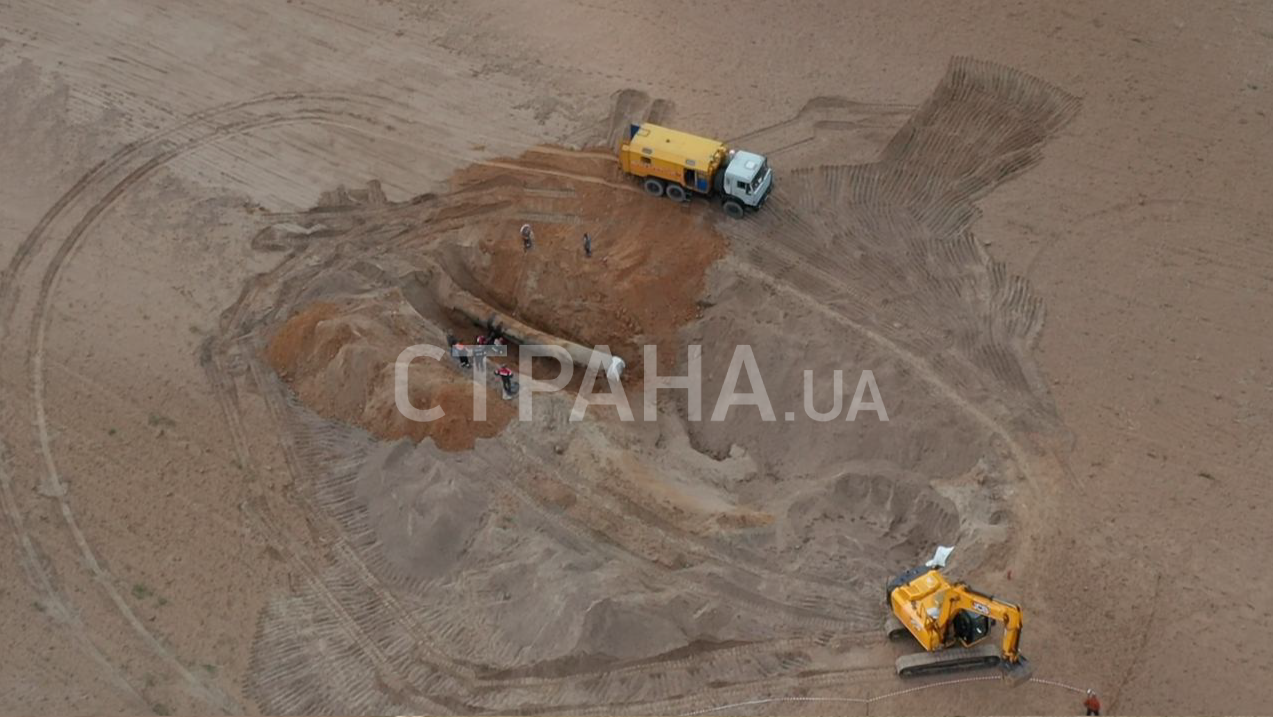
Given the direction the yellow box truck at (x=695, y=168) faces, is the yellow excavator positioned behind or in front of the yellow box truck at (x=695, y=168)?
in front

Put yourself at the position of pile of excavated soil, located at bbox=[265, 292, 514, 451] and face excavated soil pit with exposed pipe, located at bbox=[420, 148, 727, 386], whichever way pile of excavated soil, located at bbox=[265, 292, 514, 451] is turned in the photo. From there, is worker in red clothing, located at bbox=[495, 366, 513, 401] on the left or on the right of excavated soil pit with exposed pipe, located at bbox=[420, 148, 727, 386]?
right

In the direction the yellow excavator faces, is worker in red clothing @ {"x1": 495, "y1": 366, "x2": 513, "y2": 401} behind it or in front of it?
behind

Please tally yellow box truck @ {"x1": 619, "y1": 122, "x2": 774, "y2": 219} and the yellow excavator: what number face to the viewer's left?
0

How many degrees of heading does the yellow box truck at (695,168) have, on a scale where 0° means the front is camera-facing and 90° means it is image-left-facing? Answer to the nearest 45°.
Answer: approximately 315°

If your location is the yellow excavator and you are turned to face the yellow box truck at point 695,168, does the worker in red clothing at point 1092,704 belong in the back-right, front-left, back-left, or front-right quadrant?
back-right

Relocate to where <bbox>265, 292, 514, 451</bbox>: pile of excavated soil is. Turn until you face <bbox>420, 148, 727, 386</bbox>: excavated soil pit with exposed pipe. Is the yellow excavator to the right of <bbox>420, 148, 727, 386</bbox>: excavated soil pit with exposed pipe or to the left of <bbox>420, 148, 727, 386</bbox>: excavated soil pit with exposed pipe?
right

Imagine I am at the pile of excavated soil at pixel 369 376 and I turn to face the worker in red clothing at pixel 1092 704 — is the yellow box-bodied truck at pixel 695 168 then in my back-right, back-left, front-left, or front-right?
front-left

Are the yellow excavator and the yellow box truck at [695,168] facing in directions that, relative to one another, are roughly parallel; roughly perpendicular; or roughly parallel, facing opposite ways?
roughly parallel

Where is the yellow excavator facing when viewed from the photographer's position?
facing the viewer and to the right of the viewer
